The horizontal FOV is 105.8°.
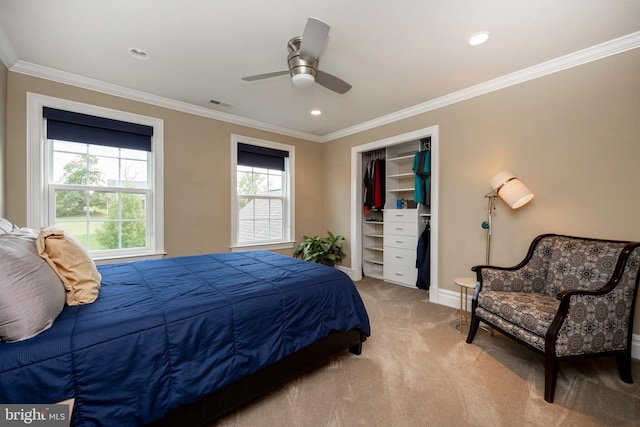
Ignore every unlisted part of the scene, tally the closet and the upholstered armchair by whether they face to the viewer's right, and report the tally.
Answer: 0

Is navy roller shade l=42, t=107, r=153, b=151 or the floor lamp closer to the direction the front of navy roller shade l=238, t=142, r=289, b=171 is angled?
the floor lamp

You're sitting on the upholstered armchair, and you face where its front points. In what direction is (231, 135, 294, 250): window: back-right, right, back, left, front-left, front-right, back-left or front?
front-right

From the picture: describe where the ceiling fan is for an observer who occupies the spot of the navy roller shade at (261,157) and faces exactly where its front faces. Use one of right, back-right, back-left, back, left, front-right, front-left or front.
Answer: front-right

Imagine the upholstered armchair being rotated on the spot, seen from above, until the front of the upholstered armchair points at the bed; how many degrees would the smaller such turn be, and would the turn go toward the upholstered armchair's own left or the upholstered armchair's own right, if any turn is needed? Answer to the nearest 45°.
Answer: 0° — it already faces it

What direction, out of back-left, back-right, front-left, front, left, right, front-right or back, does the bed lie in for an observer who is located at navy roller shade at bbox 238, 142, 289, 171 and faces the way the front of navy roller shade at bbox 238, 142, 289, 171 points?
front-right

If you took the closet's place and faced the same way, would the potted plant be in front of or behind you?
in front

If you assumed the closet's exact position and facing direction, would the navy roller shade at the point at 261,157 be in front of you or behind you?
in front

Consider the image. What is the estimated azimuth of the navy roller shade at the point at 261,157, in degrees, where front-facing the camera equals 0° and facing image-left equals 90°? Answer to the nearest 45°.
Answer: approximately 315°

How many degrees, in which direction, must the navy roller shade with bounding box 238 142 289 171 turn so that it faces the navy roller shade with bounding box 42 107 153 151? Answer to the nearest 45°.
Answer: approximately 90° to its right

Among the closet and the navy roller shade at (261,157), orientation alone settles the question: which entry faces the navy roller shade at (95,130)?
the closet

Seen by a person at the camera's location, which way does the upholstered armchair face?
facing the viewer and to the left of the viewer

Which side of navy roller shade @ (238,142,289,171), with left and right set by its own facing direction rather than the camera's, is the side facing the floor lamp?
front

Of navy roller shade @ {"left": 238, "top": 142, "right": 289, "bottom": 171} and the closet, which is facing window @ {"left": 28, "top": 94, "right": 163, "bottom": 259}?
the closet
